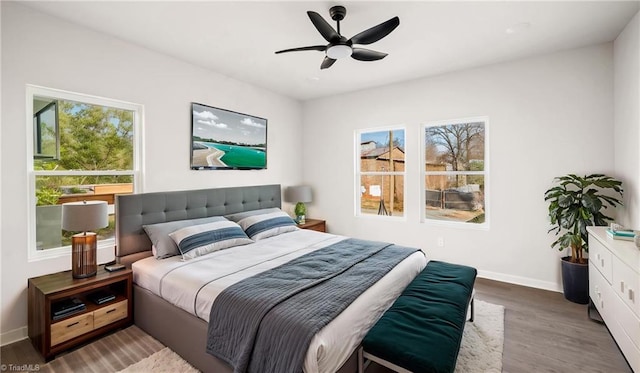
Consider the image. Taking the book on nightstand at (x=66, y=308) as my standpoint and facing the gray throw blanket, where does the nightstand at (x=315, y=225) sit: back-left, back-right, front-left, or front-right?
front-left

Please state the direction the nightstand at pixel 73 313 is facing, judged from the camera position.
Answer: facing the viewer and to the right of the viewer

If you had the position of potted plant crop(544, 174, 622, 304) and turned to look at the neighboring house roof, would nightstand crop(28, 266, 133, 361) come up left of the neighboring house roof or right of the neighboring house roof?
left

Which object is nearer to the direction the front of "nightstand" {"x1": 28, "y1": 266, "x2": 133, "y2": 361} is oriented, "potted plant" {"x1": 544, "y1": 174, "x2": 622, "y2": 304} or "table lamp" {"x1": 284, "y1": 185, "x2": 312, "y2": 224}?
the potted plant

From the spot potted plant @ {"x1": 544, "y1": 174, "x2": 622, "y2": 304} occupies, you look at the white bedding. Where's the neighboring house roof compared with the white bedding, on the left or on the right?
right

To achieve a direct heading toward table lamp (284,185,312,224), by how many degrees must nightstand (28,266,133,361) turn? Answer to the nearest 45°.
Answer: approximately 45° to its left

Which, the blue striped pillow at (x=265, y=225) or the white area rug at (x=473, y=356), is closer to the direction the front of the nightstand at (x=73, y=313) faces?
the white area rug

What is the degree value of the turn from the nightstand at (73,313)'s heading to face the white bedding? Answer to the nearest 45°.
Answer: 0° — it already faces it

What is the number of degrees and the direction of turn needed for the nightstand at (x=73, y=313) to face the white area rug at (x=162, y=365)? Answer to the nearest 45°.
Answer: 0° — it already faces it

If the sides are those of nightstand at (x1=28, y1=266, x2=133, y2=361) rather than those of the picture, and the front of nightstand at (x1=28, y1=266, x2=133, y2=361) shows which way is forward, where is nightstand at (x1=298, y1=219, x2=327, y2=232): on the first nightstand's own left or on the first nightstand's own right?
on the first nightstand's own left

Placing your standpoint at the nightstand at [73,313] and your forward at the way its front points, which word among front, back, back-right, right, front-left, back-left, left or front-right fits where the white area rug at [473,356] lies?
front

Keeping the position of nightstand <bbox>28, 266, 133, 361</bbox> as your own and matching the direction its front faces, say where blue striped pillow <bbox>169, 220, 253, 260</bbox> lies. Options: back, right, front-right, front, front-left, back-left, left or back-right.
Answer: front-left

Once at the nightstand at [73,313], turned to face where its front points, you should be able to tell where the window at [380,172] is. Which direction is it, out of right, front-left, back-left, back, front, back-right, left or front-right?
front-left

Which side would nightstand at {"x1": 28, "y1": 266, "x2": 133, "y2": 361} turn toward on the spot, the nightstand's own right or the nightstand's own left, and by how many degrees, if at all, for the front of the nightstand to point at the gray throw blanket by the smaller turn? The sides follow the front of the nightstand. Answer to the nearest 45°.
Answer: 0° — it already faces it
